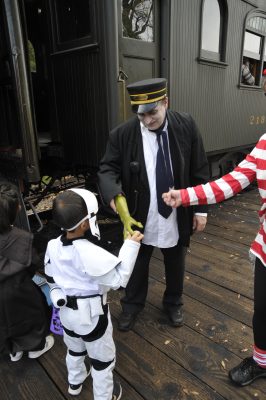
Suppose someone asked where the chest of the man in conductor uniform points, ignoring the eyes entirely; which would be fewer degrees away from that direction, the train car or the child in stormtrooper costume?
the child in stormtrooper costume

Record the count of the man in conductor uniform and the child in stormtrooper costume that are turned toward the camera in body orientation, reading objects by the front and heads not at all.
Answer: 1

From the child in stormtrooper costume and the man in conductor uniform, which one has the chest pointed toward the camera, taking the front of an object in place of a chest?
the man in conductor uniform

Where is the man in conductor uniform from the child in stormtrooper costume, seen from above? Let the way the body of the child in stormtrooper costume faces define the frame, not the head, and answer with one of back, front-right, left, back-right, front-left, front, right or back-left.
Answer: front

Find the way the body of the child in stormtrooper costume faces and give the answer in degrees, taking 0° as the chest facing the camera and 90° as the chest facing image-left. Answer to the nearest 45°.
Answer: approximately 225°

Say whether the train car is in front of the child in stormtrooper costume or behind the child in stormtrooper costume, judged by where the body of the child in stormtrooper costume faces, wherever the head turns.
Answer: in front

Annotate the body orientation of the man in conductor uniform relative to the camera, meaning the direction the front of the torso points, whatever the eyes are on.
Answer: toward the camera

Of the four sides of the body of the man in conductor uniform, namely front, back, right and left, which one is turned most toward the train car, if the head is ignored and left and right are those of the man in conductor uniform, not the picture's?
back

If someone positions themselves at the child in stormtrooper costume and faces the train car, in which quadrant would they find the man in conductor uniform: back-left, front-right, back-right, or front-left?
front-right

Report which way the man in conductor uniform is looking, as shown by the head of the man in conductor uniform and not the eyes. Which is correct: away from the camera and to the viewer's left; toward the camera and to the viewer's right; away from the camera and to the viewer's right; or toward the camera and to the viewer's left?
toward the camera and to the viewer's left

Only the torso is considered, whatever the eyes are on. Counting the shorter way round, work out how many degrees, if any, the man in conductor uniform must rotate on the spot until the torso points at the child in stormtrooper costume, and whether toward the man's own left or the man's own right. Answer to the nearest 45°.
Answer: approximately 45° to the man's own right

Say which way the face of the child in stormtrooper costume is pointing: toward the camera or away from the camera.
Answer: away from the camera
